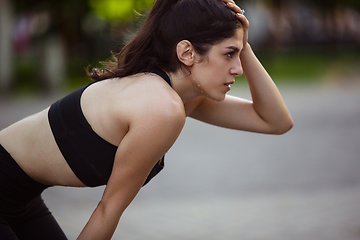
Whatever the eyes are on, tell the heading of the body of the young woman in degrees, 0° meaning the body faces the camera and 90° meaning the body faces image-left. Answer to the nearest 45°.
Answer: approximately 270°

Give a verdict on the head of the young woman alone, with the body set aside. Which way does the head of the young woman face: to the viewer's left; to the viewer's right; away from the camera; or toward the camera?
to the viewer's right
